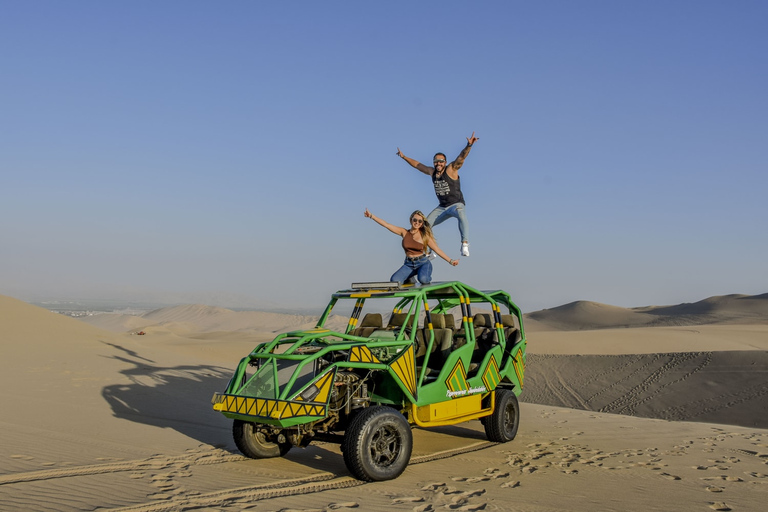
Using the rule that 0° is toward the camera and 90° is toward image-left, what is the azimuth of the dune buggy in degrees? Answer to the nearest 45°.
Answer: approximately 45°

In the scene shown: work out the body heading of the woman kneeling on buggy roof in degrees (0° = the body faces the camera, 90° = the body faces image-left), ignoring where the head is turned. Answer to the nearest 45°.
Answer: approximately 0°
